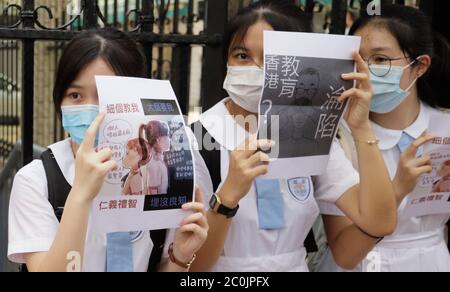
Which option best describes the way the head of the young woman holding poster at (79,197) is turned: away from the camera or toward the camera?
toward the camera

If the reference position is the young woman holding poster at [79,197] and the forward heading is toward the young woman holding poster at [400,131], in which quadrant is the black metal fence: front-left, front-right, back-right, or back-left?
front-left

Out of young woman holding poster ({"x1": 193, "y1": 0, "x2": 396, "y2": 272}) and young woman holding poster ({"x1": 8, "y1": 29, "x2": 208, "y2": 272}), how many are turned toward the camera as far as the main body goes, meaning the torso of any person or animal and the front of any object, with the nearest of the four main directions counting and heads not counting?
2

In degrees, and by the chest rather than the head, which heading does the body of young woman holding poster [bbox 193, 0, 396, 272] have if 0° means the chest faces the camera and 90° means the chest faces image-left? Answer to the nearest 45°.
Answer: approximately 0°

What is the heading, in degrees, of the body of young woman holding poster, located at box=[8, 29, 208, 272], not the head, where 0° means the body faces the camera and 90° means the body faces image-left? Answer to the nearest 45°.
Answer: approximately 0°

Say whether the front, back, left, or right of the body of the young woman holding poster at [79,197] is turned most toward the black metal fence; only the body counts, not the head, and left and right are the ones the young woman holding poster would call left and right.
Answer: back

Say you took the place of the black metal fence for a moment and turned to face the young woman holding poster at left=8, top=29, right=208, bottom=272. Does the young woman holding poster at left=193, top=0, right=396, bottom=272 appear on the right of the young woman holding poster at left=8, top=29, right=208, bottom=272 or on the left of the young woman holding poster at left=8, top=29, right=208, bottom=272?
left

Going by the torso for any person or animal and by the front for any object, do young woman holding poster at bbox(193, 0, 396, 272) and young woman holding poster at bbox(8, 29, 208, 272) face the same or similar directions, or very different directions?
same or similar directions
